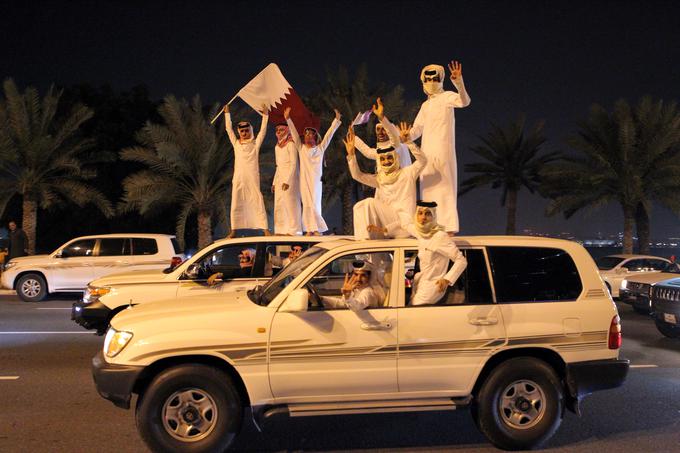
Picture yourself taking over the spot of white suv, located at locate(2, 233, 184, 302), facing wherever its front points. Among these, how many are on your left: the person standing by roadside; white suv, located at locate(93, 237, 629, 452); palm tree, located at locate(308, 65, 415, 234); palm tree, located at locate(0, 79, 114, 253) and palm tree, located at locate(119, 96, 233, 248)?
1

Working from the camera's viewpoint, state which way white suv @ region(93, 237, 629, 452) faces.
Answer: facing to the left of the viewer

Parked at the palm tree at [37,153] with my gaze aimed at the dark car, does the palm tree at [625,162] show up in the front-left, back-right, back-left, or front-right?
front-left

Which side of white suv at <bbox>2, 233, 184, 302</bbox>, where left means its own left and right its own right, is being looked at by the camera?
left

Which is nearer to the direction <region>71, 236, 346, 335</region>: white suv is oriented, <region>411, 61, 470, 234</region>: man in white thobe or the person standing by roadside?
the person standing by roadside

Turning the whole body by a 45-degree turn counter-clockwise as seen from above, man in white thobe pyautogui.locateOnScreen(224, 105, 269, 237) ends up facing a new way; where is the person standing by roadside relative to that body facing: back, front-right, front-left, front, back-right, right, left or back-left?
back

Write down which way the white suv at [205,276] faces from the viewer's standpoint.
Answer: facing to the left of the viewer

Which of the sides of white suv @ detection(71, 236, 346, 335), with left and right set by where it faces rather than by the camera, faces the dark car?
back

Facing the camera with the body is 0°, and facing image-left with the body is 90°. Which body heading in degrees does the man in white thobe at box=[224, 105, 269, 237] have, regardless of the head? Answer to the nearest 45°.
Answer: approximately 0°

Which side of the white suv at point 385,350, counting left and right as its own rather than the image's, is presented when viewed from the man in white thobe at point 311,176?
right

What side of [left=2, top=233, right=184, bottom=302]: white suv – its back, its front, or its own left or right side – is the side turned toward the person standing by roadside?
right

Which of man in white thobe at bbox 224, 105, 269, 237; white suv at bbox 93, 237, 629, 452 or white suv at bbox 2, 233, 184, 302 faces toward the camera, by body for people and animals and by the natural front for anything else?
the man in white thobe

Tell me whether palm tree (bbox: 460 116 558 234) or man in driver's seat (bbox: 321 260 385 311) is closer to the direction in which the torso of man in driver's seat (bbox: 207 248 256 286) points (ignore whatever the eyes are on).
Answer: the man in driver's seat
